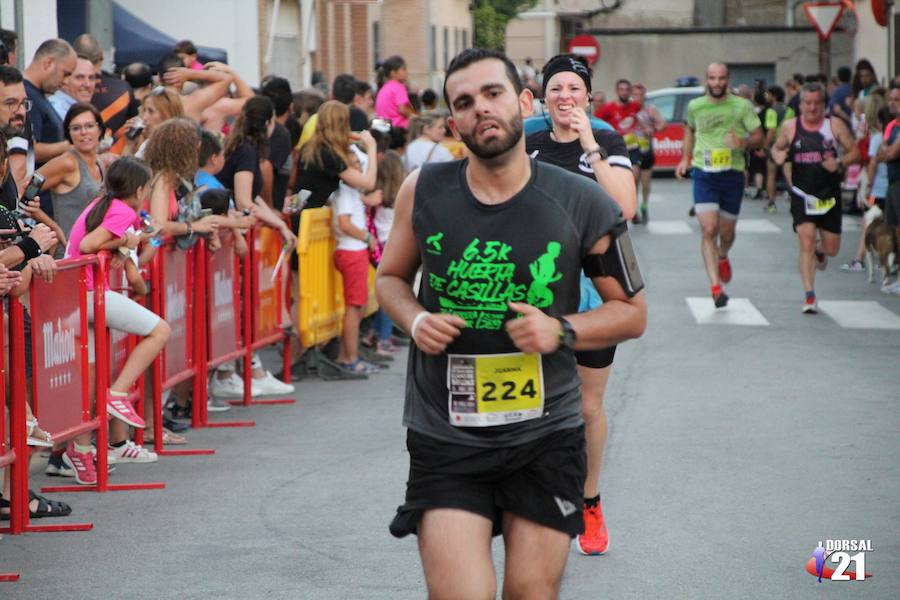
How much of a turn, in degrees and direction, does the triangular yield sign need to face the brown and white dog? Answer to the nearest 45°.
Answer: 0° — it already faces it

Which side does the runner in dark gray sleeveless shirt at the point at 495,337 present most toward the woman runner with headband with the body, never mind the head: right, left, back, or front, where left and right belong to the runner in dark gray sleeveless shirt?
back

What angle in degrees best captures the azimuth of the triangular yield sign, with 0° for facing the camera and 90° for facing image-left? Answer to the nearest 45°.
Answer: approximately 0°

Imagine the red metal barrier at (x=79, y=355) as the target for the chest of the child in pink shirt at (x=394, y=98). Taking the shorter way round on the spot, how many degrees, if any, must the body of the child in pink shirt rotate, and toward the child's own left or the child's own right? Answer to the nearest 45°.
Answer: approximately 90° to the child's own right

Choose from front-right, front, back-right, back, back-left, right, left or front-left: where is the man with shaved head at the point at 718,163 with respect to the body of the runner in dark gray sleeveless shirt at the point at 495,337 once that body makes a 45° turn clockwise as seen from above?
back-right

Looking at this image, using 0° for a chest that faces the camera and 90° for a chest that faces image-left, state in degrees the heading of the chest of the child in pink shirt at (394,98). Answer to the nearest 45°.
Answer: approximately 270°

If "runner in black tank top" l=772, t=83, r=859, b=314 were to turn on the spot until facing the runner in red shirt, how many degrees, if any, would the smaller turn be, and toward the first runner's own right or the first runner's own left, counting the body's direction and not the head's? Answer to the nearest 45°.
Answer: approximately 180°

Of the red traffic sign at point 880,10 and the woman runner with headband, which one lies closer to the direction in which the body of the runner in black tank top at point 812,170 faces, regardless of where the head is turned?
the woman runner with headband

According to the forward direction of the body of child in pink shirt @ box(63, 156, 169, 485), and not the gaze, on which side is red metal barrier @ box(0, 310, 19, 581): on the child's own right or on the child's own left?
on the child's own right

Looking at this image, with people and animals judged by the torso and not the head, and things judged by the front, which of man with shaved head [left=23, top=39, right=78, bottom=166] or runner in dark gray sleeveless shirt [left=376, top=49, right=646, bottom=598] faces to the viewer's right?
the man with shaved head
